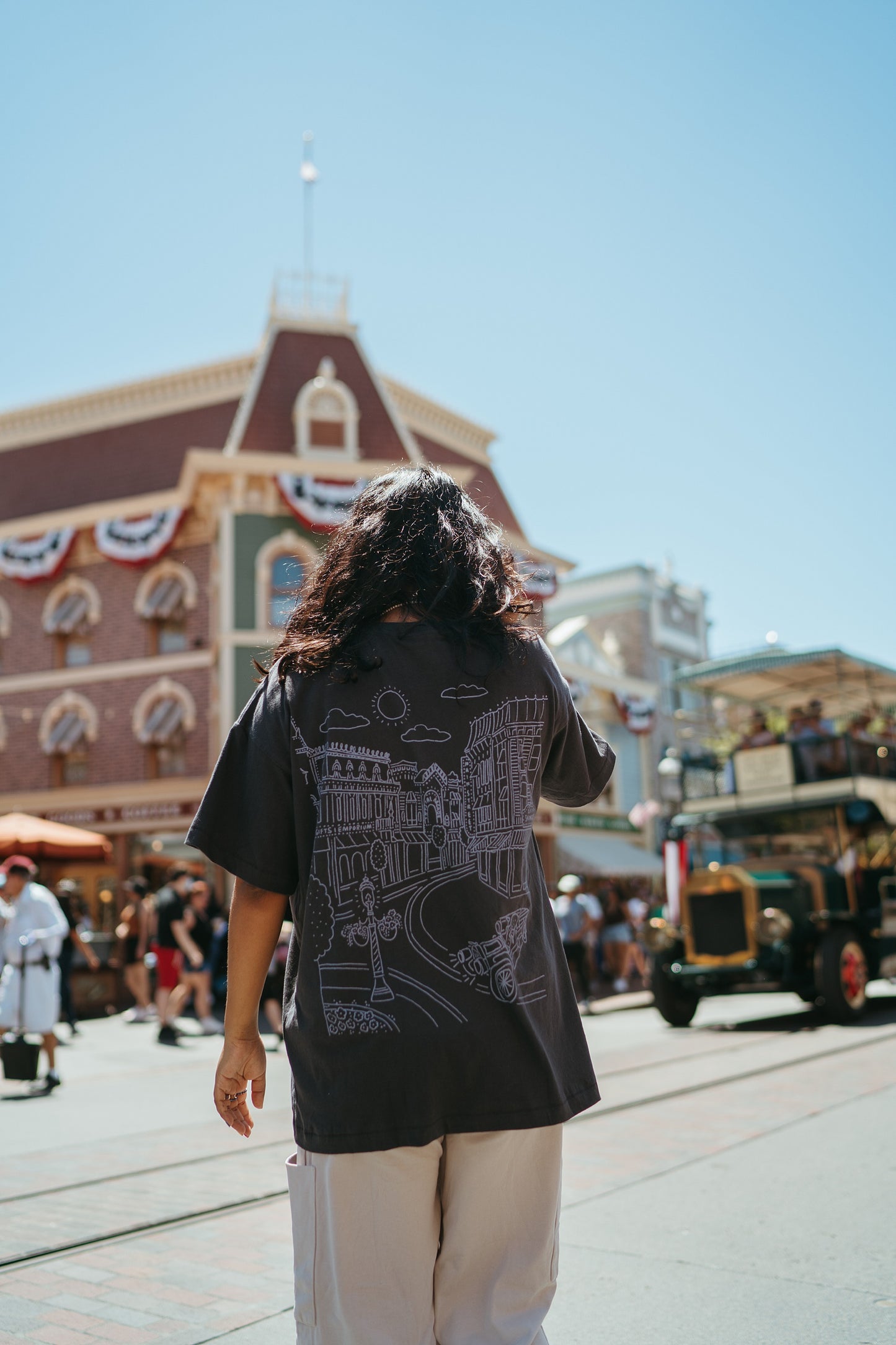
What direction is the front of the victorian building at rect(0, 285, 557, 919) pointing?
toward the camera

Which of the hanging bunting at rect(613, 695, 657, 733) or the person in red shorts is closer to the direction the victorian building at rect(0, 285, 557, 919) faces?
the person in red shorts

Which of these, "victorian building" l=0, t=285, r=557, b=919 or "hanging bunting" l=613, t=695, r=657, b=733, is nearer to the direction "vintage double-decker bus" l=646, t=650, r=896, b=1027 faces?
the victorian building

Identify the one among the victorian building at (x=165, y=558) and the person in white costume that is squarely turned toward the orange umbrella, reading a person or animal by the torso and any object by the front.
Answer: the victorian building

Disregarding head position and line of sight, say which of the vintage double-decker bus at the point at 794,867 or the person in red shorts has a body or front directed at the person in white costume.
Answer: the vintage double-decker bus

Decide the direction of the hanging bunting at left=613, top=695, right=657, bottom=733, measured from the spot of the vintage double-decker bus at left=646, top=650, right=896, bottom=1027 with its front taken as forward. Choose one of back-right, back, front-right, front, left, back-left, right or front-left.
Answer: back-right

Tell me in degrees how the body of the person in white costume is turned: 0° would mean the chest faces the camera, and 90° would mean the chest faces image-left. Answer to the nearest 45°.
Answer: approximately 45°

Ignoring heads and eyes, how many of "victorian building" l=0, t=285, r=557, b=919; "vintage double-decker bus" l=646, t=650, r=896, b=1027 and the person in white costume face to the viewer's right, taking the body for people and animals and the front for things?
0

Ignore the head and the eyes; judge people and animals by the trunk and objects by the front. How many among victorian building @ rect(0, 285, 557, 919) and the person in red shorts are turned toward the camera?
1

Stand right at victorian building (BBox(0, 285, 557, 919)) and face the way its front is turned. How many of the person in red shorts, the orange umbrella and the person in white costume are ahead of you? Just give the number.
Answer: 3

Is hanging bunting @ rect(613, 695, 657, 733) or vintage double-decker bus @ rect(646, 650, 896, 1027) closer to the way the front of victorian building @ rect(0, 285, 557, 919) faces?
the vintage double-decker bus

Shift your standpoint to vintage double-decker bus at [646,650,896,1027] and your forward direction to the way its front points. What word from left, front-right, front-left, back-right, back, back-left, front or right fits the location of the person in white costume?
front
